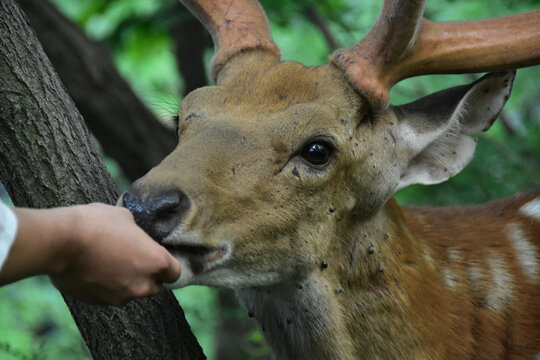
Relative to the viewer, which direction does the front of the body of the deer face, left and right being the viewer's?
facing the viewer and to the left of the viewer

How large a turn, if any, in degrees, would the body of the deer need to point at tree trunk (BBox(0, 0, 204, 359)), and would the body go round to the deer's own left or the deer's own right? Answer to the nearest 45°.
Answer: approximately 45° to the deer's own right
